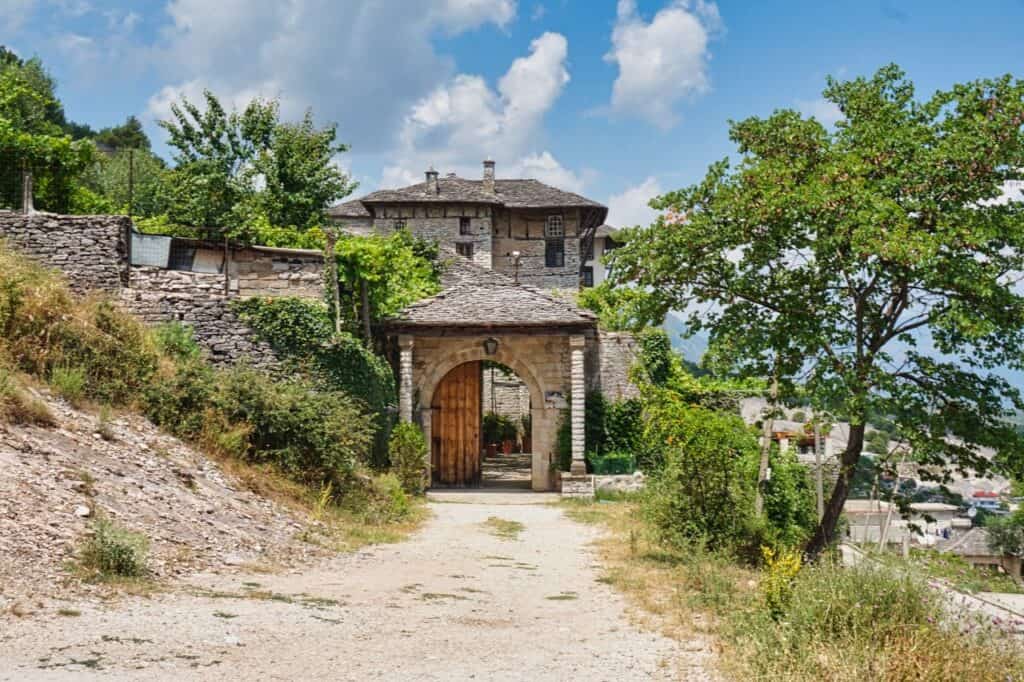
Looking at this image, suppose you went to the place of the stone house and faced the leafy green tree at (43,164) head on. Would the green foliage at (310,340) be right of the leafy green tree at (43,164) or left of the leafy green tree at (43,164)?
left

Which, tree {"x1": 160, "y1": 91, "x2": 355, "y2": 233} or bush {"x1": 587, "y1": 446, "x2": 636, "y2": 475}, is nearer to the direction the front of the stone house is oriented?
the bush

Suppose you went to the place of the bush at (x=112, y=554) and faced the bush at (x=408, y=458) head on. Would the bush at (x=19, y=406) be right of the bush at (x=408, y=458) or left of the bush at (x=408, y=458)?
left

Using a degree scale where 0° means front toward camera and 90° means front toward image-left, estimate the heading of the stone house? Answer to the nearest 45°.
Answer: approximately 0°
